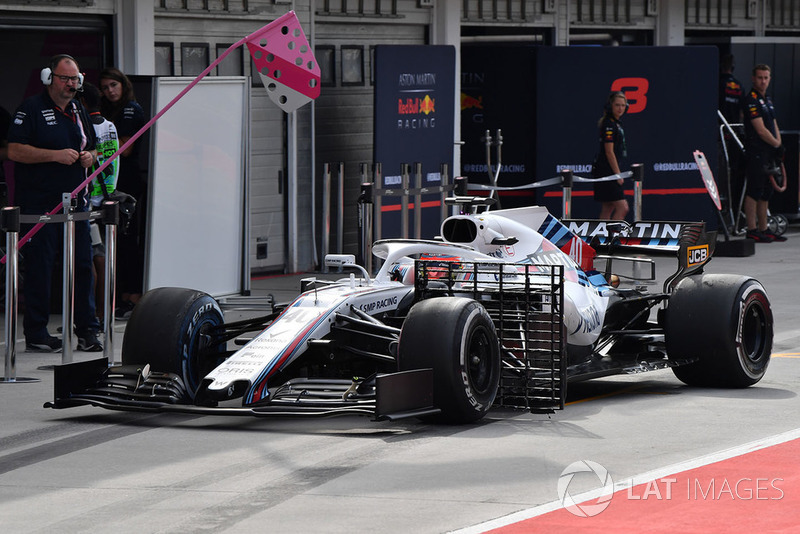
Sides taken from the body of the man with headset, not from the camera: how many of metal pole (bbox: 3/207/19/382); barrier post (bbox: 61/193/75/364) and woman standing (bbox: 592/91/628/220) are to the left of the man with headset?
1

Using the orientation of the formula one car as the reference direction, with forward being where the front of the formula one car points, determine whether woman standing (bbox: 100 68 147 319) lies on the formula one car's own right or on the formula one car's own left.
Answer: on the formula one car's own right

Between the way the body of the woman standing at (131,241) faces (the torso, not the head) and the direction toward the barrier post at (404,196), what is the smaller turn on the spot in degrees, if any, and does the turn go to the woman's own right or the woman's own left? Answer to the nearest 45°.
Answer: approximately 180°

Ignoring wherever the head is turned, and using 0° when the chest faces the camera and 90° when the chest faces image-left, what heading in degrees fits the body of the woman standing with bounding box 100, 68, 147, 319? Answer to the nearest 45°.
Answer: approximately 45°

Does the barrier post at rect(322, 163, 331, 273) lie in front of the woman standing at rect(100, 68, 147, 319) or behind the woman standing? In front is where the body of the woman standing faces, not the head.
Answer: behind

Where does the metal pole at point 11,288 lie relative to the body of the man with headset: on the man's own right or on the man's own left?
on the man's own right

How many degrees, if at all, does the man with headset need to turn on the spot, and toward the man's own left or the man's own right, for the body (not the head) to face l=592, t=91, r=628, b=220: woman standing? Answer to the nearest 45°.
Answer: approximately 90° to the man's own left

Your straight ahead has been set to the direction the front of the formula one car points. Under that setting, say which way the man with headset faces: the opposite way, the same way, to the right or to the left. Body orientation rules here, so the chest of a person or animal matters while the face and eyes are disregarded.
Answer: to the left

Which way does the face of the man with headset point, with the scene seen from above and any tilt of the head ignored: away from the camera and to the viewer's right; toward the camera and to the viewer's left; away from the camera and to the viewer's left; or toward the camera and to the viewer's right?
toward the camera and to the viewer's right

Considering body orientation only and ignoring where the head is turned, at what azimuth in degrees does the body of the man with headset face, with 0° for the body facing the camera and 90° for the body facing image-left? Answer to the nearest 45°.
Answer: approximately 315°

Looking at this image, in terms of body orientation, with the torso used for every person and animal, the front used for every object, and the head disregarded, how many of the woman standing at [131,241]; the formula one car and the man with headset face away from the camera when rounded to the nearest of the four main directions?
0

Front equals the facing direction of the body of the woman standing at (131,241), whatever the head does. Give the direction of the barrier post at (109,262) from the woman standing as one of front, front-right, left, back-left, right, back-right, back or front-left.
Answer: front-left

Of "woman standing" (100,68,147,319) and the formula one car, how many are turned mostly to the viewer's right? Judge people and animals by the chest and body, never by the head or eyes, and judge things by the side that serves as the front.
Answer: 0

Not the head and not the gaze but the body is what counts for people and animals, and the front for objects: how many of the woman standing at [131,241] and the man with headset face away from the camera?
0

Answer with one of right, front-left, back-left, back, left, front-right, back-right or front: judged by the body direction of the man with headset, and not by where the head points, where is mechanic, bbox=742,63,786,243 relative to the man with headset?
left

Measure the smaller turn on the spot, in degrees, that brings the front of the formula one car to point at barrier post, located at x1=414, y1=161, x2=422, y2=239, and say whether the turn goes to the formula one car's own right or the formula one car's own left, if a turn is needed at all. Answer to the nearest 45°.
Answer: approximately 135° to the formula one car's own right
